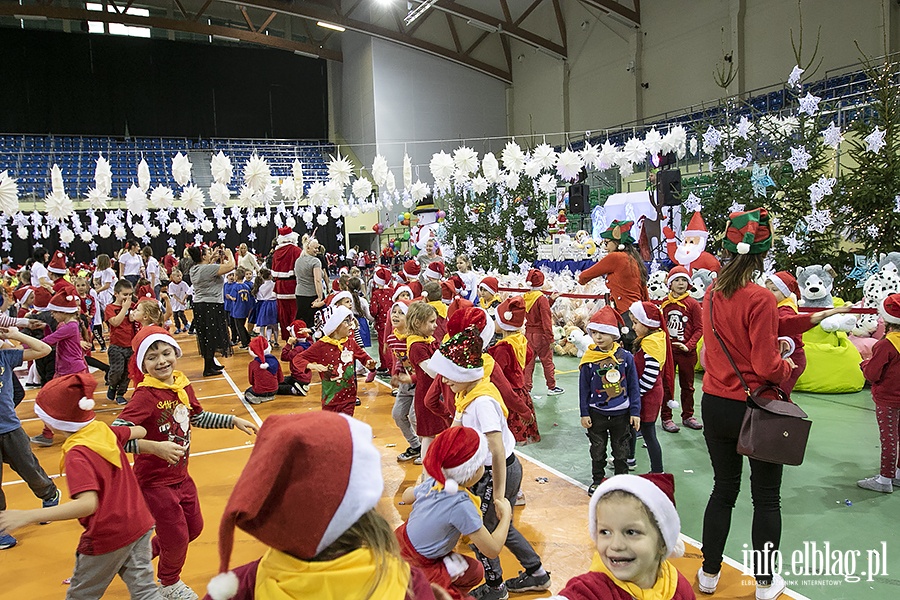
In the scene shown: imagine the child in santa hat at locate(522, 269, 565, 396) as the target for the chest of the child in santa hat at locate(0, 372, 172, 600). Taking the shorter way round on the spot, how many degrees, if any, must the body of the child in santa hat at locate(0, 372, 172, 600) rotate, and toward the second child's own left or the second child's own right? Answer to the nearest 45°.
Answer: approximately 90° to the second child's own right

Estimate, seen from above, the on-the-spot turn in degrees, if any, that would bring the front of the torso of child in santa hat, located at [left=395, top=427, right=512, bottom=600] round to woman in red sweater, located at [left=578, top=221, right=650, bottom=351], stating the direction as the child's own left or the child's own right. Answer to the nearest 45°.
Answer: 0° — they already face them

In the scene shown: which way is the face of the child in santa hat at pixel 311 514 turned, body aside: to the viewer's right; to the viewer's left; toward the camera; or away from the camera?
away from the camera

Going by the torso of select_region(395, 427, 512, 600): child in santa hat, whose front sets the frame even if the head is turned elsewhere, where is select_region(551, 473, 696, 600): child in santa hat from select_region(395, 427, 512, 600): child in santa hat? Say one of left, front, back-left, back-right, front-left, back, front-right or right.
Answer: right

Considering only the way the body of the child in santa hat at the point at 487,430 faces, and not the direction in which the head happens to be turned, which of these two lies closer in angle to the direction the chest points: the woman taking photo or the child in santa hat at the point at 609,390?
the woman taking photo

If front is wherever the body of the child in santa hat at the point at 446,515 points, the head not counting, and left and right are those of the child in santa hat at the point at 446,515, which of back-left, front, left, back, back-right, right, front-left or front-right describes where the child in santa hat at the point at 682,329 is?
front

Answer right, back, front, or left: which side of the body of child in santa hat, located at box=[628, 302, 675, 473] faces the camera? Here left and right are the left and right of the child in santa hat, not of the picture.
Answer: left

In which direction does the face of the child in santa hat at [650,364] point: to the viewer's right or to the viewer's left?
to the viewer's left

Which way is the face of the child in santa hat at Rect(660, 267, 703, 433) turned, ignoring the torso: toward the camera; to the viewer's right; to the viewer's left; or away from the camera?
toward the camera

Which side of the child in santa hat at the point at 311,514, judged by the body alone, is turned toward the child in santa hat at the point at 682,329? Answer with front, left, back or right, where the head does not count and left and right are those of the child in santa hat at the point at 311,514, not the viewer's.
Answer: front
